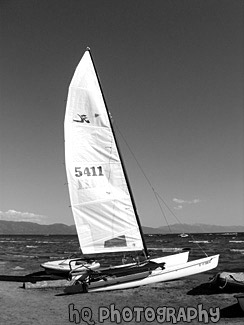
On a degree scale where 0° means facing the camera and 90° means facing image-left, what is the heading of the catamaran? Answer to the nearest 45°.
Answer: approximately 225°

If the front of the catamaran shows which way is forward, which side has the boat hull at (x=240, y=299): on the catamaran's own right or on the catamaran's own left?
on the catamaran's own right
